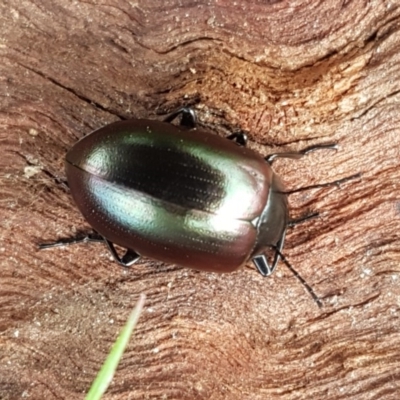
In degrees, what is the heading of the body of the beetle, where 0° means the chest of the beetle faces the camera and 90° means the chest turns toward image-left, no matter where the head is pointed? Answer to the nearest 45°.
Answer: approximately 270°
